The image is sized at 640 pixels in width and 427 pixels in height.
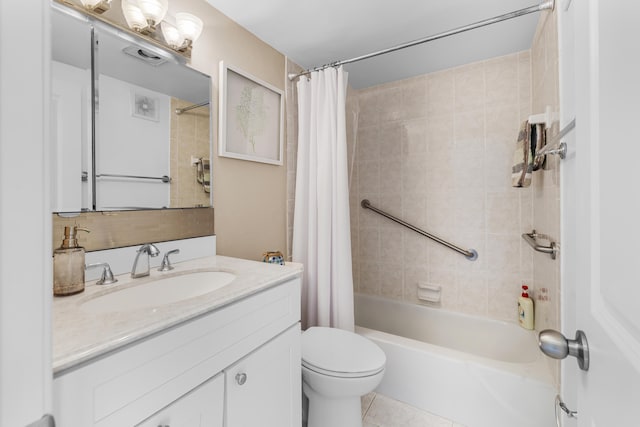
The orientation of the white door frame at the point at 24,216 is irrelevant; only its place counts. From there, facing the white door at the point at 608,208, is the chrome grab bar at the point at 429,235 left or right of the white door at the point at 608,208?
left

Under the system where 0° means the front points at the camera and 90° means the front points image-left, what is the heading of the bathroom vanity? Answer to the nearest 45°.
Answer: approximately 315°

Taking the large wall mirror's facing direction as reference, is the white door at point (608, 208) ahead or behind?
ahead

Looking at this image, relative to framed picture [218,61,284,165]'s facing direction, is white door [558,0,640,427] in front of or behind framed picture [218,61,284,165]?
in front

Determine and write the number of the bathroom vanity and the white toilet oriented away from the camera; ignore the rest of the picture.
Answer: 0

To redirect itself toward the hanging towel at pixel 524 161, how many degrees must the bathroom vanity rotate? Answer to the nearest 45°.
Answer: approximately 45° to its left

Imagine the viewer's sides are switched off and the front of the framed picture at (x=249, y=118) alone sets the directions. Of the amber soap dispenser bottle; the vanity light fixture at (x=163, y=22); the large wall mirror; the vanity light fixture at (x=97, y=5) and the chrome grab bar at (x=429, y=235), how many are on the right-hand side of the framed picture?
4

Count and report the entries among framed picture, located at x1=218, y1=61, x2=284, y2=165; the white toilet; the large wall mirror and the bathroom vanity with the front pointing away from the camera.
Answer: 0

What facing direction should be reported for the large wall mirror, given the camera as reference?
facing the viewer and to the right of the viewer

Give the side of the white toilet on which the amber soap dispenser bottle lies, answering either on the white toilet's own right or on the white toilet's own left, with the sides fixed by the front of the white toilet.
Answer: on the white toilet's own right

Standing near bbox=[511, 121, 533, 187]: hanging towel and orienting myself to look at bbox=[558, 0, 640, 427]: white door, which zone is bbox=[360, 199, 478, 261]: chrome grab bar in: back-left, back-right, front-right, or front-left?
back-right

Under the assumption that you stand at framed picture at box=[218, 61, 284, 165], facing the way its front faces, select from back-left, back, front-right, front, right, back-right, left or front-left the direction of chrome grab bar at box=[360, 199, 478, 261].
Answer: front-left

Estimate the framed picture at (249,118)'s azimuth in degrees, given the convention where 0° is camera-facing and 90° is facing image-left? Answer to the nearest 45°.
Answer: approximately 315°
